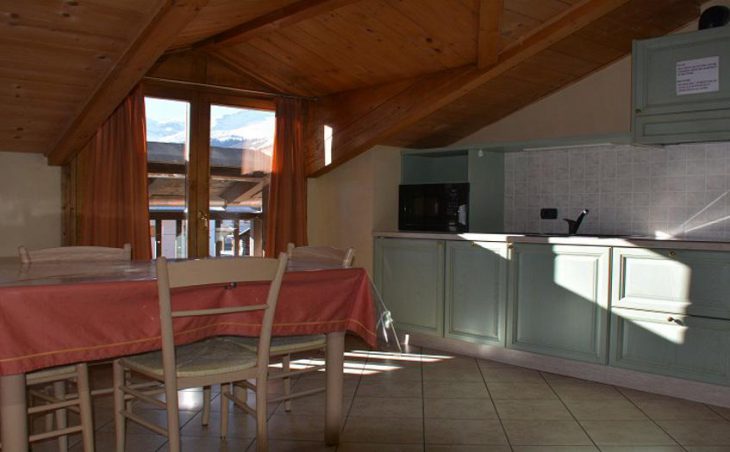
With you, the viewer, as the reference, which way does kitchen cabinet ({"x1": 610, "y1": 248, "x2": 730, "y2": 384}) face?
facing the viewer and to the left of the viewer

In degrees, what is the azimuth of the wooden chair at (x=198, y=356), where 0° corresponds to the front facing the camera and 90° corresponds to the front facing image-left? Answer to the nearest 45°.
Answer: approximately 135°

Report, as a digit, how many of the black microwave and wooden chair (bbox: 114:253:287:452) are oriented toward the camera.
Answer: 1

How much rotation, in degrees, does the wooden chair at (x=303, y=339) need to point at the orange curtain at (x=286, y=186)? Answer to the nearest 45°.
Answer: approximately 135° to its right

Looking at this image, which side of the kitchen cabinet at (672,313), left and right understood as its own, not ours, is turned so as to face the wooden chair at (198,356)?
front

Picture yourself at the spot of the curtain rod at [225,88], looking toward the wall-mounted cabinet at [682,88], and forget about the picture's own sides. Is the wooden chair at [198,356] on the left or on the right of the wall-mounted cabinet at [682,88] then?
right

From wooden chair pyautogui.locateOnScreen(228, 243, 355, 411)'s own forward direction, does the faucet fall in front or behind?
behind

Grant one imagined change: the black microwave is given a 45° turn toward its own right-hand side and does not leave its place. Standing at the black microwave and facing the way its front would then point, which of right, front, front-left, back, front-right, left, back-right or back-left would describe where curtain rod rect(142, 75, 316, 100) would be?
front-right

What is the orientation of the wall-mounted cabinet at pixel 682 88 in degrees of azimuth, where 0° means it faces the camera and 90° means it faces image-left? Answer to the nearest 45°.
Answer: approximately 45°

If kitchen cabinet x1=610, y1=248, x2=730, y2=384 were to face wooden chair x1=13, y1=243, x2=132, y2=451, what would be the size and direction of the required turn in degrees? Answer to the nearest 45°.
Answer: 0° — it already faces it

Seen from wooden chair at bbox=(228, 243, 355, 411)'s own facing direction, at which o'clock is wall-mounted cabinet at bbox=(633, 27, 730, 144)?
The wall-mounted cabinet is roughly at 7 o'clock from the wooden chair.

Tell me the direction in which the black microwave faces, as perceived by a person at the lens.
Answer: facing the viewer

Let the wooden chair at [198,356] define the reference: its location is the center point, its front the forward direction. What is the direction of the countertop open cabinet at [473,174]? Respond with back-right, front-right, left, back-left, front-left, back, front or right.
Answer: right

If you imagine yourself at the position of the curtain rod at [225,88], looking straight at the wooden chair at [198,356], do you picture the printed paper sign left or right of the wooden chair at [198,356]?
left

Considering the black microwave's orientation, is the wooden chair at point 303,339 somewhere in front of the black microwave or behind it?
in front
